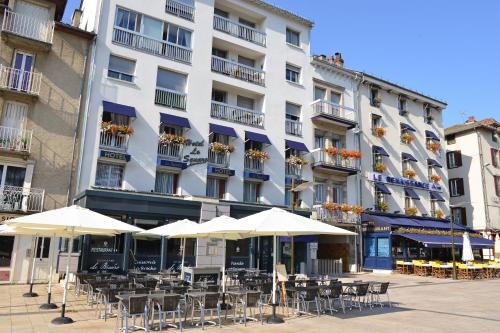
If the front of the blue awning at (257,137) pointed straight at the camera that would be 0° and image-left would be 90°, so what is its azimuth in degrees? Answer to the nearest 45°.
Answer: approximately 315°

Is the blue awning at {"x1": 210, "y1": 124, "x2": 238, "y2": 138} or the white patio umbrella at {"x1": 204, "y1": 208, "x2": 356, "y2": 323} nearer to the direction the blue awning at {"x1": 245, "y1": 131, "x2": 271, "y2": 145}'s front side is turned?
the white patio umbrella

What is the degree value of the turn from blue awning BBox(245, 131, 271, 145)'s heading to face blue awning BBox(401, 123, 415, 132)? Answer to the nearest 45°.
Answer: approximately 90° to its left

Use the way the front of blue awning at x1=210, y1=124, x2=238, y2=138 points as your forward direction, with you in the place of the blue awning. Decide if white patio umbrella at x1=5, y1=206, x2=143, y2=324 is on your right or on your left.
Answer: on your right

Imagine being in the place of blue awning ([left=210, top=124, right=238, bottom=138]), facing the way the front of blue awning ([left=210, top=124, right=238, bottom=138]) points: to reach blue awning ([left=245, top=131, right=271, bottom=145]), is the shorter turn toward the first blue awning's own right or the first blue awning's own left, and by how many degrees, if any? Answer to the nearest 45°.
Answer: approximately 90° to the first blue awning's own left

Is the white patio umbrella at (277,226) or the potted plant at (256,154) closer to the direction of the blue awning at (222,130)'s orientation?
the white patio umbrella

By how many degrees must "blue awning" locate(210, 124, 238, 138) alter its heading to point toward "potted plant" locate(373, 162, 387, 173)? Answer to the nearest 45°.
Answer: approximately 90° to its left

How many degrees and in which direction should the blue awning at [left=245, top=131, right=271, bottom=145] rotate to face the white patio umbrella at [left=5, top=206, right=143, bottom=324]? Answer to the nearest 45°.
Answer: approximately 45° to its right

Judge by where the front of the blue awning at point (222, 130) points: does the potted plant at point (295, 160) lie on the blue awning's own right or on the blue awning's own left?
on the blue awning's own left

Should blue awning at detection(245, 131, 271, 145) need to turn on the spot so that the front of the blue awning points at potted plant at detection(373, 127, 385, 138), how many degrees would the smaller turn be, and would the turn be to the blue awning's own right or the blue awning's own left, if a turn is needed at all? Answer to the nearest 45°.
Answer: approximately 90° to the blue awning's own left

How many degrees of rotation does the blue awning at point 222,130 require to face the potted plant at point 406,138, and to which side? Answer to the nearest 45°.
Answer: approximately 90° to its left

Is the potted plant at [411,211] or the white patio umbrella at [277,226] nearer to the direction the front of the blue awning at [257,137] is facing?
the white patio umbrella
